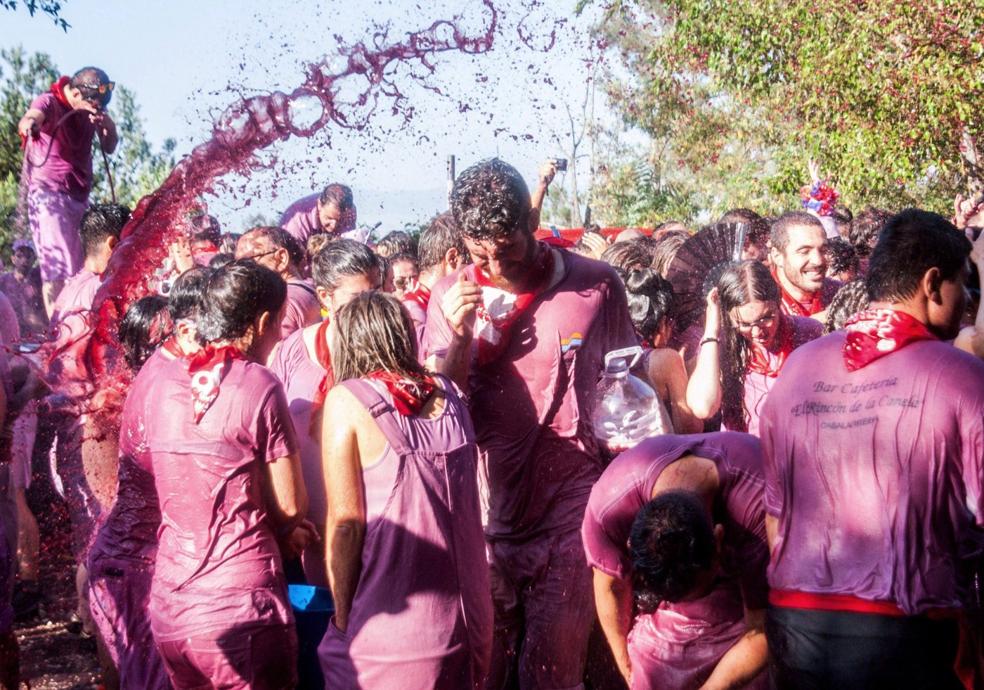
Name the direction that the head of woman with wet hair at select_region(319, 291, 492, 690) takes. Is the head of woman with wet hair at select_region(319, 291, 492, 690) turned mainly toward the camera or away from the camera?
away from the camera

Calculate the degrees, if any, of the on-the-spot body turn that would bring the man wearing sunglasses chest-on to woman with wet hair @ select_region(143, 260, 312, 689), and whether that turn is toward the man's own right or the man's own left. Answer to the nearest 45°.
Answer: approximately 45° to the man's own right

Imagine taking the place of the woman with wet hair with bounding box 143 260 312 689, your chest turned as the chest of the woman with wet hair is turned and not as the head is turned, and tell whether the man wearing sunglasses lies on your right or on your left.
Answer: on your left

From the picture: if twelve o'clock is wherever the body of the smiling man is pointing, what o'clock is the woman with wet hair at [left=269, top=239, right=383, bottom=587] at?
The woman with wet hair is roughly at 3 o'clock from the smiling man.

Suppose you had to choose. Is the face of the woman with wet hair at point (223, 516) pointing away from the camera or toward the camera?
away from the camera

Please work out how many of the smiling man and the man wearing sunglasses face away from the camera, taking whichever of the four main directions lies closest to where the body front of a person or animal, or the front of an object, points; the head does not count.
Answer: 0

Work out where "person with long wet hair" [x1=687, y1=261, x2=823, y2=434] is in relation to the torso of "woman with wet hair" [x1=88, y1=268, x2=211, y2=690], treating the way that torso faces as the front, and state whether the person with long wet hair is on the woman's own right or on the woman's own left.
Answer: on the woman's own right

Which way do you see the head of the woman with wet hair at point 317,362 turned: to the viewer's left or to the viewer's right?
to the viewer's right

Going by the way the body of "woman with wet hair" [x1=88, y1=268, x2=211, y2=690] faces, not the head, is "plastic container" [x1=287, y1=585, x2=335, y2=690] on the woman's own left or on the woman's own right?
on the woman's own right

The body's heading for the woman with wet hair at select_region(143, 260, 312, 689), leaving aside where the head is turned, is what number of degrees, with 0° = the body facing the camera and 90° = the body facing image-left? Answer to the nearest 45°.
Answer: approximately 225°

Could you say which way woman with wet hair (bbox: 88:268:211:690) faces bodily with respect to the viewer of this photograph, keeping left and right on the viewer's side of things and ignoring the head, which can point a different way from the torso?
facing away from the viewer and to the right of the viewer

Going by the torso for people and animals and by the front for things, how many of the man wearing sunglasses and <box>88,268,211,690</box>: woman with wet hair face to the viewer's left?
0

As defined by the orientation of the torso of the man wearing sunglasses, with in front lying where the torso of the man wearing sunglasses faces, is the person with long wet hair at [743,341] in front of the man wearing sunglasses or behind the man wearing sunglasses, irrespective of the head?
in front

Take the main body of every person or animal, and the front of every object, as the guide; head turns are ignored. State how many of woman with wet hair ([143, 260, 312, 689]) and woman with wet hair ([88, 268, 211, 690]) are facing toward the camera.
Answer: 0
